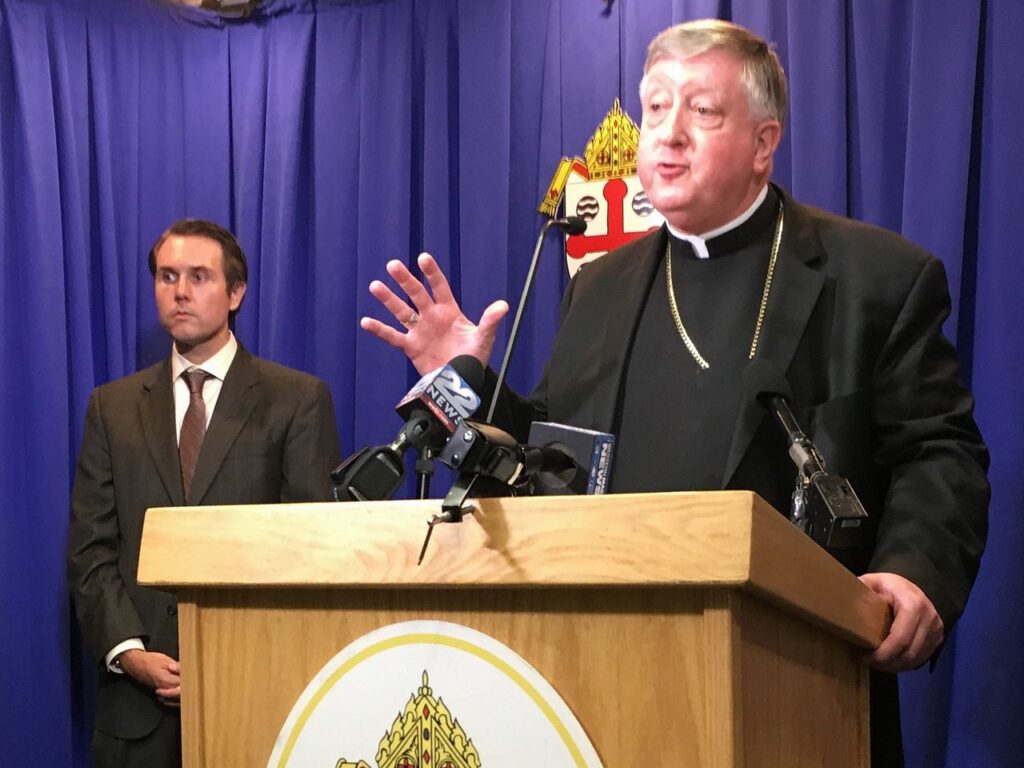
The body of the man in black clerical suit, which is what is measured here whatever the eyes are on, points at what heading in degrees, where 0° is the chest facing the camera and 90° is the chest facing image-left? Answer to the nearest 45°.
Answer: approximately 45°

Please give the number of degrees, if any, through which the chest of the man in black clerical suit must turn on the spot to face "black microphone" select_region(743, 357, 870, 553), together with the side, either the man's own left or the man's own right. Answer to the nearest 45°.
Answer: approximately 45° to the man's own left

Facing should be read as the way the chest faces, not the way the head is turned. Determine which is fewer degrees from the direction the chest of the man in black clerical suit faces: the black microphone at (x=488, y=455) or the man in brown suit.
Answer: the black microphone

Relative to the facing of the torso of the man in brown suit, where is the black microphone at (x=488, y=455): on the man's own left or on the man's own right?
on the man's own left

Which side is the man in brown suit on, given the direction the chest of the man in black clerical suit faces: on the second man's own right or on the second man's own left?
on the second man's own right

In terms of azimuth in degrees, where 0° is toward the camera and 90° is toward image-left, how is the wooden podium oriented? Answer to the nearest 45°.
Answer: approximately 0°
